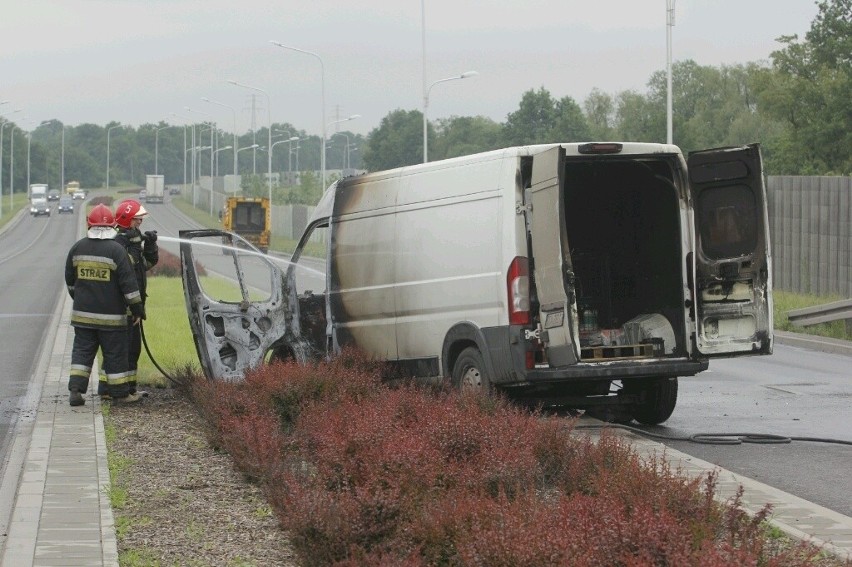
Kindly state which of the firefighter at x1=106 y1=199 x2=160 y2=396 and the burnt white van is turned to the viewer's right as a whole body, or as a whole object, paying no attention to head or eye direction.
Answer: the firefighter

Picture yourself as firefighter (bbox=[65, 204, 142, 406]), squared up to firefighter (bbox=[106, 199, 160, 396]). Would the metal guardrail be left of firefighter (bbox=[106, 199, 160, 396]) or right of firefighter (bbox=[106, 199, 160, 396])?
right

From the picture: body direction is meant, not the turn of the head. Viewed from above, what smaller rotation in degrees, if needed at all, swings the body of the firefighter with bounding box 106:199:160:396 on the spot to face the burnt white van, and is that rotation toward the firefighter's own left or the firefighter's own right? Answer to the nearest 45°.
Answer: approximately 45° to the firefighter's own right

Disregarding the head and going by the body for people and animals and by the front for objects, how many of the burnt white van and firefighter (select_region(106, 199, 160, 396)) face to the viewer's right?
1

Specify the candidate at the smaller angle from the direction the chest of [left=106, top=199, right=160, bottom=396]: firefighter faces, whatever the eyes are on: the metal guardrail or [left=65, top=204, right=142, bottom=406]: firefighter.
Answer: the metal guardrail

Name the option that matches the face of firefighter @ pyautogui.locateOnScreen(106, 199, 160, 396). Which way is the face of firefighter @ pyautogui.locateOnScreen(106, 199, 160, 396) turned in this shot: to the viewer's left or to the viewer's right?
to the viewer's right

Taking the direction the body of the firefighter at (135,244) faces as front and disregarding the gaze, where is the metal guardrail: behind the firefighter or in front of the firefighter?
in front

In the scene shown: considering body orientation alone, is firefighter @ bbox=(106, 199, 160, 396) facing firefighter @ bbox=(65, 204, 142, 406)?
no

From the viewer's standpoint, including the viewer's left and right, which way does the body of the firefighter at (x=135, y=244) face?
facing to the right of the viewer

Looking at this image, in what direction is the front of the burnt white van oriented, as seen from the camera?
facing away from the viewer and to the left of the viewer

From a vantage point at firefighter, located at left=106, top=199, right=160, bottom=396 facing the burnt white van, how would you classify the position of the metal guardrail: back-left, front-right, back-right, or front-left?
front-left

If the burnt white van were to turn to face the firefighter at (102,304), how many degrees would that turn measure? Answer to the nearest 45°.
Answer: approximately 45° to its left
